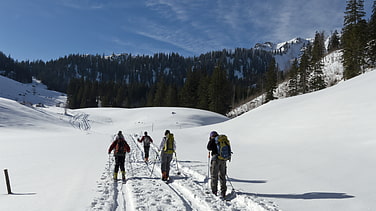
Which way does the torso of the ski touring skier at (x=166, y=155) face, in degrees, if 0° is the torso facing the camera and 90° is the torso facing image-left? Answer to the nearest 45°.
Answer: approximately 135°

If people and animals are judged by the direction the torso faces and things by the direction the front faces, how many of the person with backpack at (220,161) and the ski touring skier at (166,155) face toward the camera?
0

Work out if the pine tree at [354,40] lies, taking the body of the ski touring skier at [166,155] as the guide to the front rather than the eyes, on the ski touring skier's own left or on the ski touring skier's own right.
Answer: on the ski touring skier's own right

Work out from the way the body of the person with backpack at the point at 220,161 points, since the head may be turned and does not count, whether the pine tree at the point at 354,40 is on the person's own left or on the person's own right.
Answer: on the person's own right

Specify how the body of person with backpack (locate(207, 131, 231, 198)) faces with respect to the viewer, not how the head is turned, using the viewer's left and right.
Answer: facing away from the viewer and to the left of the viewer

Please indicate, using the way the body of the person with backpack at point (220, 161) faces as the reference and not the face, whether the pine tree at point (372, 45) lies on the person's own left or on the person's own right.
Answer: on the person's own right

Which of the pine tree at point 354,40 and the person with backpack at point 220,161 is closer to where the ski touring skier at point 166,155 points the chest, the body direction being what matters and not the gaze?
the pine tree
